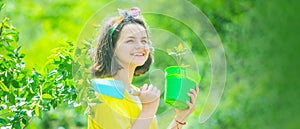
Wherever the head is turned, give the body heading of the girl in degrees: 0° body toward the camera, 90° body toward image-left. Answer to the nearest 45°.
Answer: approximately 315°
